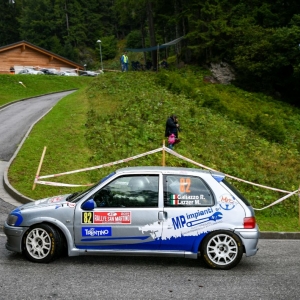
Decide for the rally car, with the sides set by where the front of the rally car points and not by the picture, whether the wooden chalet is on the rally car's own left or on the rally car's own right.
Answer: on the rally car's own right

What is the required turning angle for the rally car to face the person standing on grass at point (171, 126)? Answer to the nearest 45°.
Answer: approximately 90° to its right

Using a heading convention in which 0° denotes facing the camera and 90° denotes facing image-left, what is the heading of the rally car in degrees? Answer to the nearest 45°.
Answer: approximately 90°

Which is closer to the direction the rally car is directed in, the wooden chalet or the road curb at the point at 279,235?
the wooden chalet

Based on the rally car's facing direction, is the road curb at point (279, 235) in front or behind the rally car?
behind

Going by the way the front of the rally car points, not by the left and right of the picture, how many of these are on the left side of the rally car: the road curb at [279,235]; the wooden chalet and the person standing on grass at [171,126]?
0
